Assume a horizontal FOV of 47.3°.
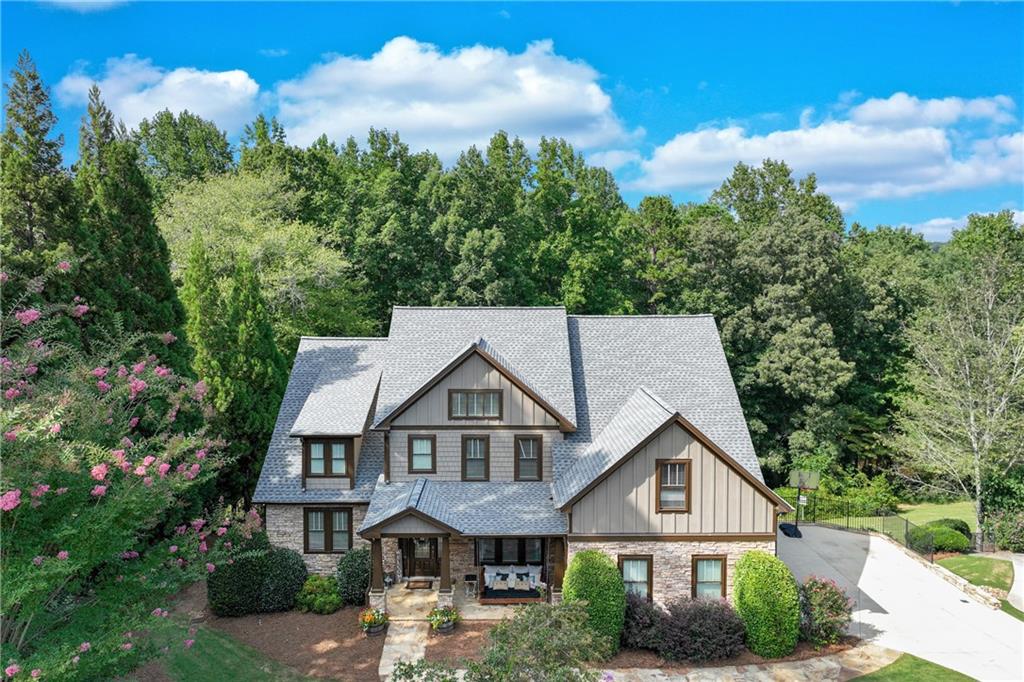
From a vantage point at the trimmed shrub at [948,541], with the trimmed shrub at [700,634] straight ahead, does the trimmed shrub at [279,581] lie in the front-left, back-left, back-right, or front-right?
front-right

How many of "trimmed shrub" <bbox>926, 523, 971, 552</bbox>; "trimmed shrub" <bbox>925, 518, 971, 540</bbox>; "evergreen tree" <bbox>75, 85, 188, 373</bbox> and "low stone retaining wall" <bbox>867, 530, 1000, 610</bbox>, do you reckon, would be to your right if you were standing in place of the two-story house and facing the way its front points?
1

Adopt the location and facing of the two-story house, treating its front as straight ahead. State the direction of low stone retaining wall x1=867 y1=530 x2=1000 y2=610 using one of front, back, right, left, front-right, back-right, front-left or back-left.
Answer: left

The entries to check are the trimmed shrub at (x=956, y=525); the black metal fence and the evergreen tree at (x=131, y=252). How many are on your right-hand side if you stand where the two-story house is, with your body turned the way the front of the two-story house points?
1

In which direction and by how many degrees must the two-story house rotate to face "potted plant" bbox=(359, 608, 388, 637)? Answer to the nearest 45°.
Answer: approximately 45° to its right

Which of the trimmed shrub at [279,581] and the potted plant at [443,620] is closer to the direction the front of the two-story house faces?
the potted plant

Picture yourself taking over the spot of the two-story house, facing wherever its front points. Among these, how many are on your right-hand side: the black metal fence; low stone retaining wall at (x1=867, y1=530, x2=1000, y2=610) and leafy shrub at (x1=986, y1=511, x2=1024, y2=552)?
0

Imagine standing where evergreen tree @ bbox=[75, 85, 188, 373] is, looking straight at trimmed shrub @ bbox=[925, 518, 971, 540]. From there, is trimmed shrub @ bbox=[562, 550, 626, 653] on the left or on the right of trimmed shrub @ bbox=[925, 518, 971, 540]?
right

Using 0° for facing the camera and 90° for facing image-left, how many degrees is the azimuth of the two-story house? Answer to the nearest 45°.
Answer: approximately 0°

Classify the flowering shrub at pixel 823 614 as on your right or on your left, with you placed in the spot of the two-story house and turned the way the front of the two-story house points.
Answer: on your left

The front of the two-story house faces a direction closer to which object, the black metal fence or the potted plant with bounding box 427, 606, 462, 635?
the potted plant

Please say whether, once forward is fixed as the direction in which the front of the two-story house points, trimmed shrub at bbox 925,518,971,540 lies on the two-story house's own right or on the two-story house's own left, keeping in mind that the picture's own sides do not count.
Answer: on the two-story house's own left

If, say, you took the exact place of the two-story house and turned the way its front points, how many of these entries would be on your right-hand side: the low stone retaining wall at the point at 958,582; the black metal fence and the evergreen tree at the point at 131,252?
1
